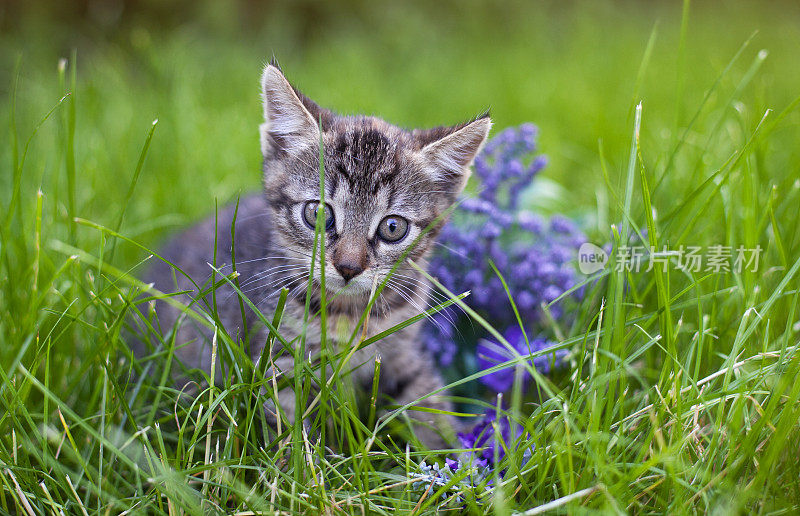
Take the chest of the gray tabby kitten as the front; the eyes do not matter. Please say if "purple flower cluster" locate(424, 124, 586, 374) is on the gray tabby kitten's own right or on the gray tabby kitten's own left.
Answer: on the gray tabby kitten's own left
